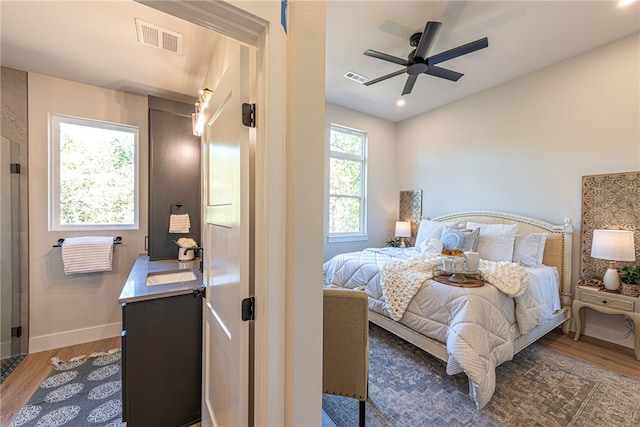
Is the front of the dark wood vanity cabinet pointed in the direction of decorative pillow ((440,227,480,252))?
no

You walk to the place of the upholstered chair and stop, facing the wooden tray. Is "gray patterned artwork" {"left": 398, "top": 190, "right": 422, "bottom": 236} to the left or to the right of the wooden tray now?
left

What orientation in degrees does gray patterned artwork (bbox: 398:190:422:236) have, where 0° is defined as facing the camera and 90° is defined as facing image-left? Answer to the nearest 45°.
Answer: approximately 45°

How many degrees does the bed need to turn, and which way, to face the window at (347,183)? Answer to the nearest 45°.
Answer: approximately 90° to its right

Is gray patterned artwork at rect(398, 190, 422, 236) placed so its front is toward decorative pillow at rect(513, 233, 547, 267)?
no

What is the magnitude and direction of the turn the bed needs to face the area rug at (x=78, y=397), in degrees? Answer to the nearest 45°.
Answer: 0° — it already faces it

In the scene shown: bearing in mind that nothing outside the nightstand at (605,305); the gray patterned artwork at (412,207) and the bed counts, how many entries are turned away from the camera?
0

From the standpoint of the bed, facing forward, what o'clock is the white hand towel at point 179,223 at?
The white hand towel is roughly at 1 o'clock from the bed.

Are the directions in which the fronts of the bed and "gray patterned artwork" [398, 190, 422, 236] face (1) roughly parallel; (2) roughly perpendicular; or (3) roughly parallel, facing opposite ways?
roughly parallel

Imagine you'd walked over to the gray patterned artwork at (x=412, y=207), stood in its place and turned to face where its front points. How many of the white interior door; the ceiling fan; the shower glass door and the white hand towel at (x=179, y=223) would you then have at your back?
0

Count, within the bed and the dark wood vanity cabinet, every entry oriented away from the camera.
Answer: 0

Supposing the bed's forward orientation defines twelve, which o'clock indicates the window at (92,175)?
The window is roughly at 1 o'clock from the bed.

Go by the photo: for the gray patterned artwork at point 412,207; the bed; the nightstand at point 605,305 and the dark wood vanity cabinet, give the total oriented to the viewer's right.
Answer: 0

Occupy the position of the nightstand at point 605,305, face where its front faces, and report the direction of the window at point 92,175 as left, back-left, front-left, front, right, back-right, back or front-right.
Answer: front

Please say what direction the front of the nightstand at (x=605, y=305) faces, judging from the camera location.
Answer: facing the viewer and to the left of the viewer

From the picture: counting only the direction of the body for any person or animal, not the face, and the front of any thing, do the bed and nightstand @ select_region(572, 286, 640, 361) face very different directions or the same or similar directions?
same or similar directions

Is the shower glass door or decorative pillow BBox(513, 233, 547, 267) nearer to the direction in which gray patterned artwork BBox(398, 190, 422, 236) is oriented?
the shower glass door

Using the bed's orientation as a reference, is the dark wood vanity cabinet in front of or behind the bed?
in front
